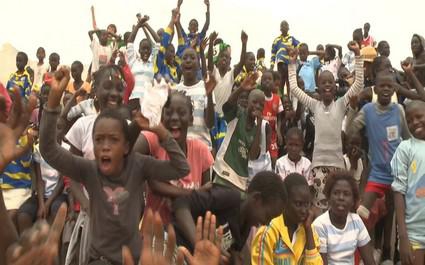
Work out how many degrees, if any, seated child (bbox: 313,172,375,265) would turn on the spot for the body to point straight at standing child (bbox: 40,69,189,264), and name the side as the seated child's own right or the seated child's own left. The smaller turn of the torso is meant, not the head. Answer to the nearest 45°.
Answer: approximately 45° to the seated child's own right

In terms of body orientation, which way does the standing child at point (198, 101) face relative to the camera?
toward the camera

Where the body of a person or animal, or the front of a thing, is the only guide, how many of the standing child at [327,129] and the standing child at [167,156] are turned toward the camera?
2

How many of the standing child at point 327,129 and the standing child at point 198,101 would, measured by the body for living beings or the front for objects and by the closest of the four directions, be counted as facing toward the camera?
2

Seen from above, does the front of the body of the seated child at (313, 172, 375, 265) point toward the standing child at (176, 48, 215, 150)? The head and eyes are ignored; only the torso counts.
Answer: no

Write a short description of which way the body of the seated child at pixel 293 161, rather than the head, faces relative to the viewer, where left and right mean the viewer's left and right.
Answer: facing the viewer

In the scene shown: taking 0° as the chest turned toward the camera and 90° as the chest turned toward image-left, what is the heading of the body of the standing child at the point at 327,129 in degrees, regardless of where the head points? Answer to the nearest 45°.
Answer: approximately 0°

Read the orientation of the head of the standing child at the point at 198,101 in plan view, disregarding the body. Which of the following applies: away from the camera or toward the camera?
toward the camera

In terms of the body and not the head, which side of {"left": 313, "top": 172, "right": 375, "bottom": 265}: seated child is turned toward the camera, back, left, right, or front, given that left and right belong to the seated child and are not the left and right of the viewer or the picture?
front

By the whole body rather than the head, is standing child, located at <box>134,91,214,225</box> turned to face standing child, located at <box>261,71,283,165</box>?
no

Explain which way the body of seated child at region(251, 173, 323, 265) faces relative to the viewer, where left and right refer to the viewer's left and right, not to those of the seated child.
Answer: facing the viewer and to the right of the viewer

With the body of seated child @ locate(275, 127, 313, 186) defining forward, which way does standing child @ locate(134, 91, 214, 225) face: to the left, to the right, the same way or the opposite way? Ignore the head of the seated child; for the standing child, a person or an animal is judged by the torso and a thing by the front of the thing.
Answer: the same way

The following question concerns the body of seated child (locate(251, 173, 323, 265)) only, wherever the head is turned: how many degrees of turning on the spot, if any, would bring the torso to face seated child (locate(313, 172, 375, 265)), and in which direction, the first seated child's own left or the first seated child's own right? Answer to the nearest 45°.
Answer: approximately 90° to the first seated child's own left

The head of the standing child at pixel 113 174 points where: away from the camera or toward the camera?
toward the camera

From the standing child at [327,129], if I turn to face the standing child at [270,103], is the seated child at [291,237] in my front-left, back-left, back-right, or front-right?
back-left

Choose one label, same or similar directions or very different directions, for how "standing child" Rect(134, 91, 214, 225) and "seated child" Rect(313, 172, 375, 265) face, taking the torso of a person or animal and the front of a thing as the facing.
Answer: same or similar directions
